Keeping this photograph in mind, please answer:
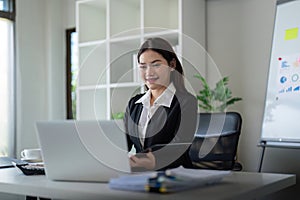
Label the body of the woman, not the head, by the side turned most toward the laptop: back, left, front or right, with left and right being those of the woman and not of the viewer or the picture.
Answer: front

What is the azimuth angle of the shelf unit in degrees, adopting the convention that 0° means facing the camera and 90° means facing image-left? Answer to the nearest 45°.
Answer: approximately 45°

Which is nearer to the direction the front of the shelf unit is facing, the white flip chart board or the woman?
the woman

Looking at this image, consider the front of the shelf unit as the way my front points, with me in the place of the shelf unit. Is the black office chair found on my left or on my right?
on my left

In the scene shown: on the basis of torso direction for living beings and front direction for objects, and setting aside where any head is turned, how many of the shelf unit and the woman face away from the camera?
0

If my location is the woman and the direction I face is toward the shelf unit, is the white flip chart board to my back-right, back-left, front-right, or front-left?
front-right

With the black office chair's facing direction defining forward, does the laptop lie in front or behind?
in front

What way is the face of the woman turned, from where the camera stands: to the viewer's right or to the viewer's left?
to the viewer's left

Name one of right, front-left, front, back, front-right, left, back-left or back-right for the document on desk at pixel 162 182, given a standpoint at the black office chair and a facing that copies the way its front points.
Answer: front-left

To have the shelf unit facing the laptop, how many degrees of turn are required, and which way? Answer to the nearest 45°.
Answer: approximately 45° to its left

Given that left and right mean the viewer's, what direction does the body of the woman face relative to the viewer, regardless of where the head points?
facing the viewer and to the left of the viewer
